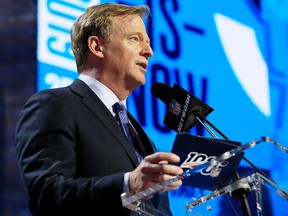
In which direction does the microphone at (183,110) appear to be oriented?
to the viewer's left
